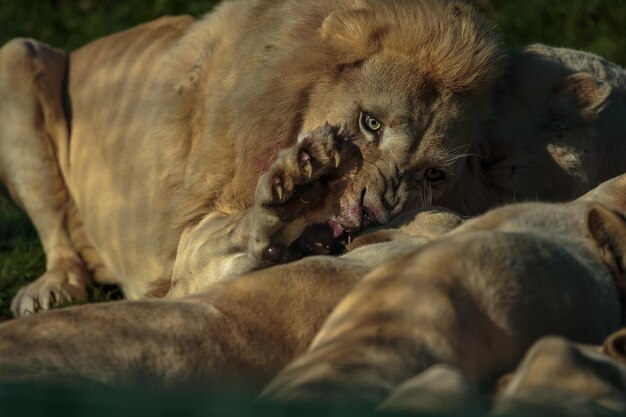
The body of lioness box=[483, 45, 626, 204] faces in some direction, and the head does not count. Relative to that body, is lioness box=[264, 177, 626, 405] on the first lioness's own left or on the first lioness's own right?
on the first lioness's own left

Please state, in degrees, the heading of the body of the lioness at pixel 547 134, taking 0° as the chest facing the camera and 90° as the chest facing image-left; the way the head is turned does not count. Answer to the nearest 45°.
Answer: approximately 90°

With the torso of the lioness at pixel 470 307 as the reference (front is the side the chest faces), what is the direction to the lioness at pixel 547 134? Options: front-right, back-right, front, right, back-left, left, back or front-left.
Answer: left

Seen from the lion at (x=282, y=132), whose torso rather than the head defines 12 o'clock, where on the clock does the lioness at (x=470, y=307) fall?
the lioness at (x=470, y=307) is roughly at 1 o'clock from the lion at (x=282, y=132).

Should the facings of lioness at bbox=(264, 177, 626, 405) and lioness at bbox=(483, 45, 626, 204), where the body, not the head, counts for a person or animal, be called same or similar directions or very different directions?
very different directions

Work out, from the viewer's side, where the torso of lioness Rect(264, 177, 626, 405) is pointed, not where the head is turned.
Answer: to the viewer's right
